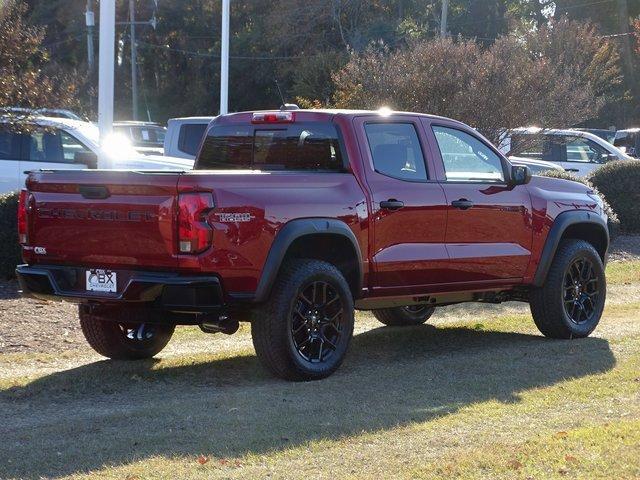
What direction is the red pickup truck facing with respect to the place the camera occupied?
facing away from the viewer and to the right of the viewer

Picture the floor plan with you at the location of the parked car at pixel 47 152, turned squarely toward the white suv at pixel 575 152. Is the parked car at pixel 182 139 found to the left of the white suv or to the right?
left

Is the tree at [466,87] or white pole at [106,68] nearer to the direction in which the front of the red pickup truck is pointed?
the tree

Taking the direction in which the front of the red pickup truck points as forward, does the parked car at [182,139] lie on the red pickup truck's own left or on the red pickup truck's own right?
on the red pickup truck's own left

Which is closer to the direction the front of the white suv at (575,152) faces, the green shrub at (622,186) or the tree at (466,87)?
the green shrub

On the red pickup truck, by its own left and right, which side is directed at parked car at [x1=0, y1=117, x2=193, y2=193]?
left

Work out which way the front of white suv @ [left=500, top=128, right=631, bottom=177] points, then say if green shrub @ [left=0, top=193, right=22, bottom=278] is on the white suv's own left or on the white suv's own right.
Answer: on the white suv's own right

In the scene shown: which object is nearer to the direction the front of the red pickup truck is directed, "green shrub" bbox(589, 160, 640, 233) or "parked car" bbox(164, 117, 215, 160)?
the green shrub

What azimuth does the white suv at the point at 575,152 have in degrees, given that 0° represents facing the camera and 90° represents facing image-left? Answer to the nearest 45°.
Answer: approximately 270°

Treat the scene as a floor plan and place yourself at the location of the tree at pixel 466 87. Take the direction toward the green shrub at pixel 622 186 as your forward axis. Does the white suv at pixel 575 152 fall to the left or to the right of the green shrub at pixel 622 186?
left
